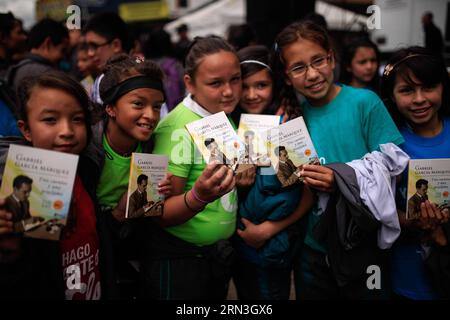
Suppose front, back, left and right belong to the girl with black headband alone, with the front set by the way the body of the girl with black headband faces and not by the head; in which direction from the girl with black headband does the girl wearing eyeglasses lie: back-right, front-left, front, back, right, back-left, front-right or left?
front-left

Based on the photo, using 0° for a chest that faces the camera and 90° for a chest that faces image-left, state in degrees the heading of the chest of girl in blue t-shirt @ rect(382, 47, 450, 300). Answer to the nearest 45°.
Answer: approximately 0°

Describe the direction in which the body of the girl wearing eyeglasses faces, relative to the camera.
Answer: toward the camera

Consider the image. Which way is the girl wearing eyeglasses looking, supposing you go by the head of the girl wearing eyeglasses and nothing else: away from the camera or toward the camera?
toward the camera

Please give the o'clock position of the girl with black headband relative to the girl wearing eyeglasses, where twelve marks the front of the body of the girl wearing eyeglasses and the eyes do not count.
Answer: The girl with black headband is roughly at 2 o'clock from the girl wearing eyeglasses.

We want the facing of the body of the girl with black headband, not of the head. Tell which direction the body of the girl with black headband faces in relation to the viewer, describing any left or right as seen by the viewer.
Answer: facing the viewer and to the right of the viewer

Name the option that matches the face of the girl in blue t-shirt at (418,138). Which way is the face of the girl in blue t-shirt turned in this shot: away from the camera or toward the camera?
toward the camera

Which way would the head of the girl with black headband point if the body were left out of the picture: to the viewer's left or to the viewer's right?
to the viewer's right

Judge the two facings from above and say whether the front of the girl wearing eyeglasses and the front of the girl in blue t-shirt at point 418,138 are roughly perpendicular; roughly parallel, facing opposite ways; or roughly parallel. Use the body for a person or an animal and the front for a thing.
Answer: roughly parallel

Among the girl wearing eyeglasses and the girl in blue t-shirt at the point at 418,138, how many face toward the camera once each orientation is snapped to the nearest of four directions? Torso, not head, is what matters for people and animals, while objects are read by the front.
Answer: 2

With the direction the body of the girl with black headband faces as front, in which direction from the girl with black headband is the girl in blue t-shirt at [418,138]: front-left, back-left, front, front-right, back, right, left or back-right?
front-left
